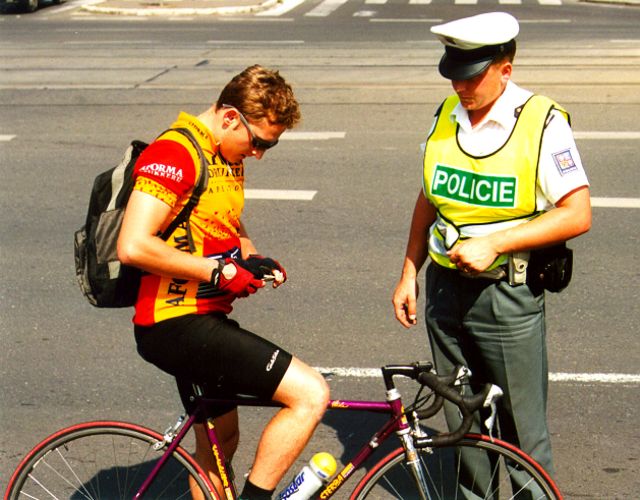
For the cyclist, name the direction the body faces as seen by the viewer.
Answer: to the viewer's right

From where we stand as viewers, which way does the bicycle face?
facing to the right of the viewer

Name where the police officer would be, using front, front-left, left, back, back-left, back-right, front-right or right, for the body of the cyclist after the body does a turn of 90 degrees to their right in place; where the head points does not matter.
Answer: left

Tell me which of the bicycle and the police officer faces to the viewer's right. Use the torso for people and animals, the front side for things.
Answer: the bicycle
